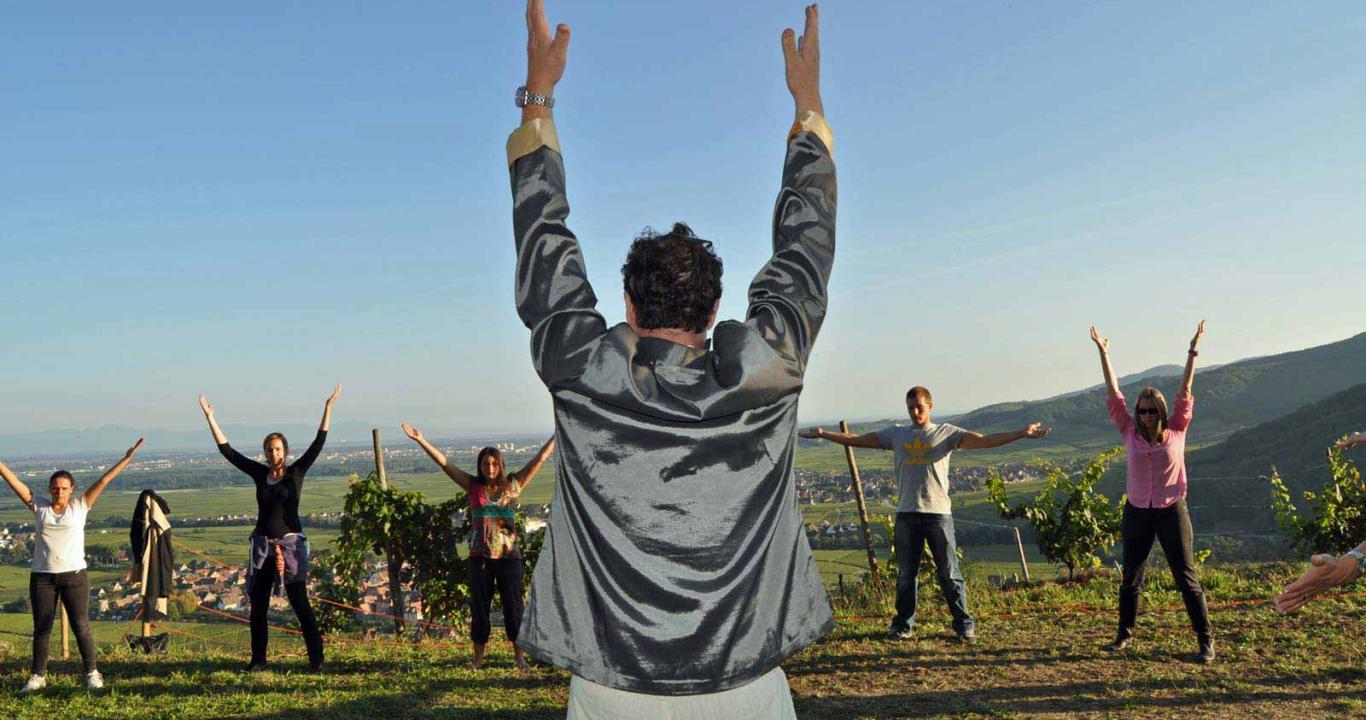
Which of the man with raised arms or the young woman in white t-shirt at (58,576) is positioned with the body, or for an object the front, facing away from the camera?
the man with raised arms

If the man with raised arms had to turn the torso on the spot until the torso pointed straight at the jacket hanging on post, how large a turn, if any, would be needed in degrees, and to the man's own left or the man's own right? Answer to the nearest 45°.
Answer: approximately 45° to the man's own left

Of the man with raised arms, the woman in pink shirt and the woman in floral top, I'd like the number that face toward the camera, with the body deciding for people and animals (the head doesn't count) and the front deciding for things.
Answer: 2

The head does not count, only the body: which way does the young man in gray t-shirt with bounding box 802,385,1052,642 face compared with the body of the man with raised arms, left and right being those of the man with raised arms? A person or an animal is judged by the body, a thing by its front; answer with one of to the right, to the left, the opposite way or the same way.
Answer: the opposite way

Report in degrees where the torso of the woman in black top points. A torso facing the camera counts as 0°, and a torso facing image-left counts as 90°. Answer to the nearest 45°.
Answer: approximately 0°

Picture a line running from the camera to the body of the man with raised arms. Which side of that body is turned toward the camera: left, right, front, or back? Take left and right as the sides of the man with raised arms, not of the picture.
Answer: back
